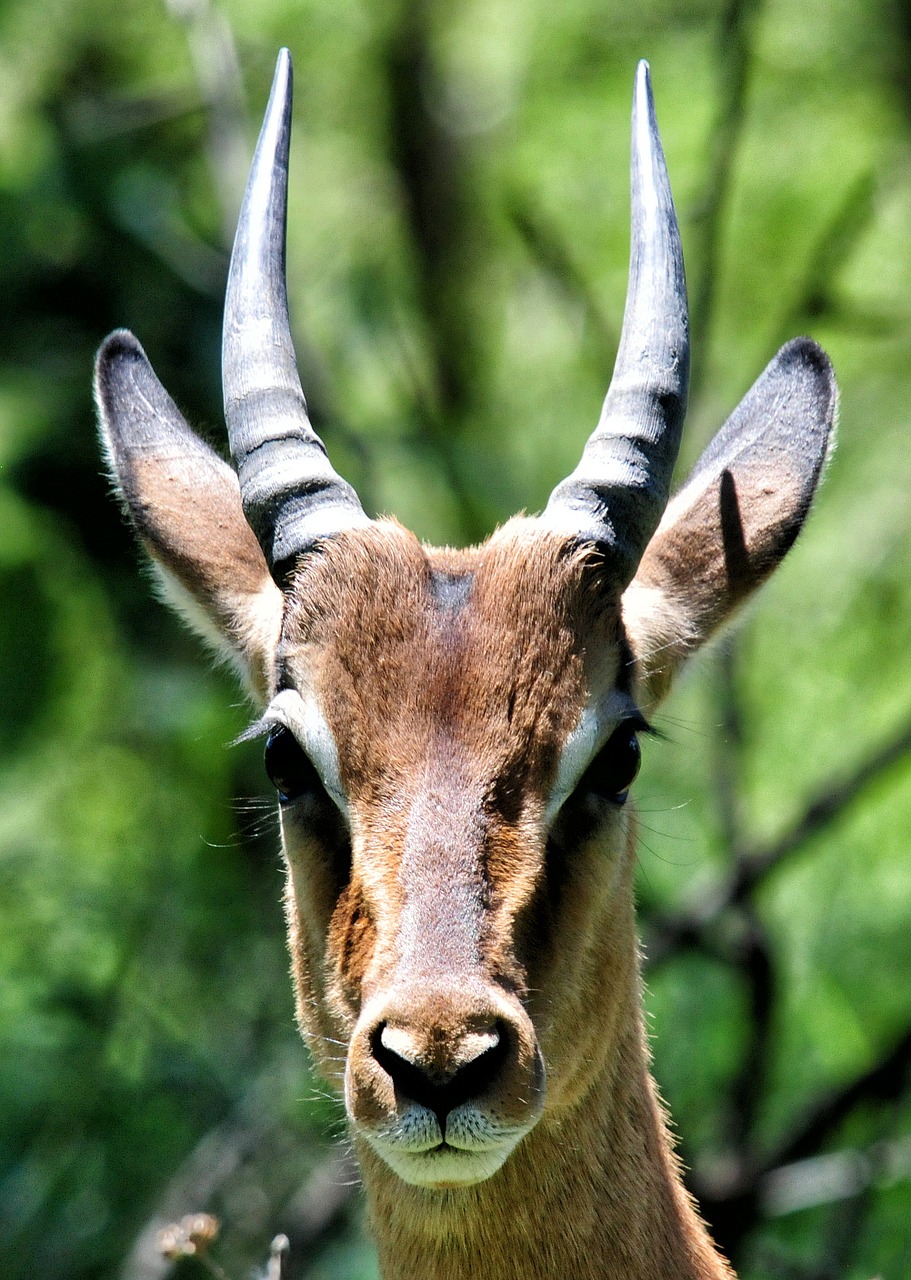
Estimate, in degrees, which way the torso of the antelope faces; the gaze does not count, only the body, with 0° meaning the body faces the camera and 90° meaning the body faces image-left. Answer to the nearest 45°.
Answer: approximately 0°

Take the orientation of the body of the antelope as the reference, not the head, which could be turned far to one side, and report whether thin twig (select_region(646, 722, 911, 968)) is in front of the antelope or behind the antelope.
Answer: behind
